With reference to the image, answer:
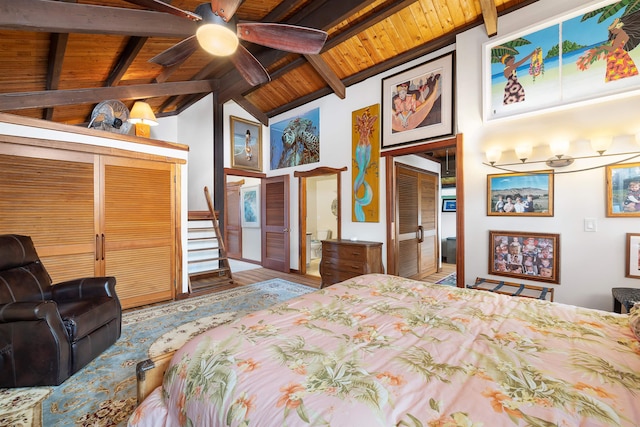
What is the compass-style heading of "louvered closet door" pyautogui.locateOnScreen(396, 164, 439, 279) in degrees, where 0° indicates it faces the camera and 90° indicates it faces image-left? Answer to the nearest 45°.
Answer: approximately 315°

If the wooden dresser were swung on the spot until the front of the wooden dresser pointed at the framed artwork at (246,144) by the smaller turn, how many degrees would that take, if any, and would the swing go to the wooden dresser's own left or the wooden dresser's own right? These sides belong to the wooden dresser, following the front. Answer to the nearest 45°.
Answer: approximately 90° to the wooden dresser's own right

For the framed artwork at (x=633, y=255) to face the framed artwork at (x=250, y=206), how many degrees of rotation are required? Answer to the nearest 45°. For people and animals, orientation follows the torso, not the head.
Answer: approximately 90° to its right

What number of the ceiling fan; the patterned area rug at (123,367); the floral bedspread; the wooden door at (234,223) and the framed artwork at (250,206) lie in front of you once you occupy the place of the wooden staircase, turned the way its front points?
3

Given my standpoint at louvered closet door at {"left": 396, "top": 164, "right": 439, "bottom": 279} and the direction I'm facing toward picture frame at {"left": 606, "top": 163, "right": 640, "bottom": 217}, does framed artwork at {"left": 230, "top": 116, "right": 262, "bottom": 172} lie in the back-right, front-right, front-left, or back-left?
back-right

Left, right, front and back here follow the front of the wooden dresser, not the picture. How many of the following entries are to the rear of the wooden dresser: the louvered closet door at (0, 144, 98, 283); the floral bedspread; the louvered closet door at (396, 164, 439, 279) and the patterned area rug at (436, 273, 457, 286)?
2

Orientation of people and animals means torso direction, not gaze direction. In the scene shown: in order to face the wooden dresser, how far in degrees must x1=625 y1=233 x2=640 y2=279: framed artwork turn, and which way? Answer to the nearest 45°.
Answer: approximately 90° to its right

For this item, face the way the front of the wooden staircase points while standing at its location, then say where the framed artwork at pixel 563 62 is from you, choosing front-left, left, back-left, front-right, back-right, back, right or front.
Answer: front-left

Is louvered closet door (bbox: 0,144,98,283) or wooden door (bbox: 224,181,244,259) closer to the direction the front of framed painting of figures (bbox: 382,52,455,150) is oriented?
the louvered closet door

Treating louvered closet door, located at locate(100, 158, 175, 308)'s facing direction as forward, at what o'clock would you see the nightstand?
The nightstand is roughly at 12 o'clock from the louvered closet door.

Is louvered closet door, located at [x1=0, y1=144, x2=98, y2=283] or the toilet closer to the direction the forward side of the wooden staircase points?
the louvered closet door

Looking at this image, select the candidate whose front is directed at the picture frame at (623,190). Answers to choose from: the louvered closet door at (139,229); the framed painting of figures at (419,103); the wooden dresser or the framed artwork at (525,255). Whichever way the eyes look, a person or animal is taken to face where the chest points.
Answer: the louvered closet door

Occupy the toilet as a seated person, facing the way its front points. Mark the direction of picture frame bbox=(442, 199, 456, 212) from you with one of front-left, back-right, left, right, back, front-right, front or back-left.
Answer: back-left

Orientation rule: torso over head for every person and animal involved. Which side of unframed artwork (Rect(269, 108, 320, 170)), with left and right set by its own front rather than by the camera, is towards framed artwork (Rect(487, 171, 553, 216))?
left
